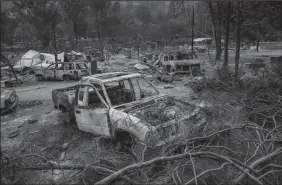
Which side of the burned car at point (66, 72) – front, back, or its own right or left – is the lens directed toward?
left

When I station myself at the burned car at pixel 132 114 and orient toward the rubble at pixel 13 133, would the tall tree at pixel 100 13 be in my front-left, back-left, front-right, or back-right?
front-right

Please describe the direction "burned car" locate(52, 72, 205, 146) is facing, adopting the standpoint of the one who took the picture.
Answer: facing the viewer and to the right of the viewer

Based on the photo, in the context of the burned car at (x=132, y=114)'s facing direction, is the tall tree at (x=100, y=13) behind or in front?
behind

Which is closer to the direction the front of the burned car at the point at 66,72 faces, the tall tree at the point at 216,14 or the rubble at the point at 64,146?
the rubble

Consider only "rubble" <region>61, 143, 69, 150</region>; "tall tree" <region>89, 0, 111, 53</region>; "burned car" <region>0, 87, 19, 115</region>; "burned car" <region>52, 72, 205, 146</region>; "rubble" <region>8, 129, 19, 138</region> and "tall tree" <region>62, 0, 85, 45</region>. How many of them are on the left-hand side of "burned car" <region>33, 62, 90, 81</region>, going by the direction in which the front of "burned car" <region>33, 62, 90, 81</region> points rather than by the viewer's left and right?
4

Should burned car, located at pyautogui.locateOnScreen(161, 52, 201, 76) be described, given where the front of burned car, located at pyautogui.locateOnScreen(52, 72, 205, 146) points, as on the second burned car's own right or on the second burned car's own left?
on the second burned car's own left

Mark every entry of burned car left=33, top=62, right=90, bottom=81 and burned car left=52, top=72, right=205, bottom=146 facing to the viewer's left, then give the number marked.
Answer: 1

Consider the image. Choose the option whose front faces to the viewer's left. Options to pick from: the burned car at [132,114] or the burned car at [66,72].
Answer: the burned car at [66,72]

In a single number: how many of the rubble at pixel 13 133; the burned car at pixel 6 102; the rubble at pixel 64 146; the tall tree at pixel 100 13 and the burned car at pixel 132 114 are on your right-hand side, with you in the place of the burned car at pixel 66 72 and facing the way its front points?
1

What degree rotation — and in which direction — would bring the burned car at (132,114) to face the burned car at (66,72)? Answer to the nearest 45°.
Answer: approximately 135° to its left

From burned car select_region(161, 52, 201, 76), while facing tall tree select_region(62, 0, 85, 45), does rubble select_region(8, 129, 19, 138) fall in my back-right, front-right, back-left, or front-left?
back-left

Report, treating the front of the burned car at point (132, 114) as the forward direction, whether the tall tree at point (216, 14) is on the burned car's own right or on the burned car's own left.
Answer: on the burned car's own left

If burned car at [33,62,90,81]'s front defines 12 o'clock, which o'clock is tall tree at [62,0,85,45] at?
The tall tree is roughly at 3 o'clock from the burned car.

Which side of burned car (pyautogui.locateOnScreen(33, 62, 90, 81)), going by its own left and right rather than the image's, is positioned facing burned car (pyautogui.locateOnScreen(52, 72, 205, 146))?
left
